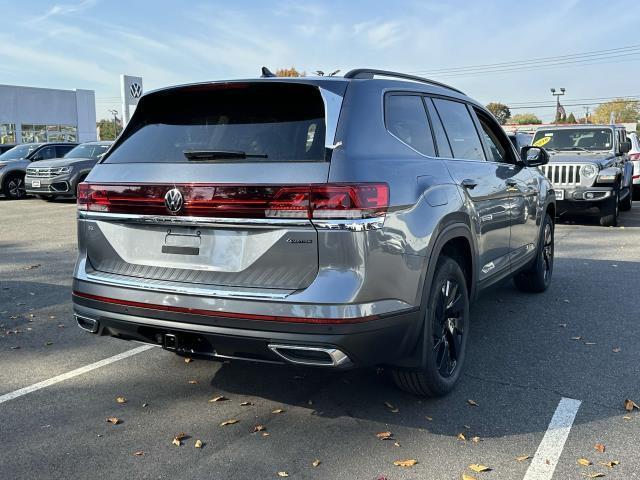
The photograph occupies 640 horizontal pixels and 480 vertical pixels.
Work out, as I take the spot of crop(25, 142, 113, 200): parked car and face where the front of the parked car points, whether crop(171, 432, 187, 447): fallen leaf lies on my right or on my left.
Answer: on my left

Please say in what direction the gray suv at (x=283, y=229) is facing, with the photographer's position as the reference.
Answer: facing away from the viewer and to the right of the viewer

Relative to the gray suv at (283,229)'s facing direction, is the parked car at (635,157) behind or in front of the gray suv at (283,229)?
in front

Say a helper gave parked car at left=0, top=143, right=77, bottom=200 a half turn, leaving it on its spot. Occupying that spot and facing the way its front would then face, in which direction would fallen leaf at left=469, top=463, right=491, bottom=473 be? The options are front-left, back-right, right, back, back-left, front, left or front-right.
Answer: back-right

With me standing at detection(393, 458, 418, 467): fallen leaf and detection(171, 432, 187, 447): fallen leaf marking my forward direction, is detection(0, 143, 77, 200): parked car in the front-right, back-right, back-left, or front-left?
front-right

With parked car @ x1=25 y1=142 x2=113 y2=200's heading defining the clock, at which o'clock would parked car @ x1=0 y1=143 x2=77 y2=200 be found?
parked car @ x1=0 y1=143 x2=77 y2=200 is roughly at 4 o'clock from parked car @ x1=25 y1=142 x2=113 y2=200.

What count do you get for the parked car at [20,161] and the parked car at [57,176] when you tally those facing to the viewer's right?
0

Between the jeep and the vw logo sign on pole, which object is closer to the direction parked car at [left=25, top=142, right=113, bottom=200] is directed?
the jeep

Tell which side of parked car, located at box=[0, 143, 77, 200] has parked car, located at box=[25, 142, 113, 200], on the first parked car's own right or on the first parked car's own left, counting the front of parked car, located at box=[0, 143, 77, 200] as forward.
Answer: on the first parked car's own left

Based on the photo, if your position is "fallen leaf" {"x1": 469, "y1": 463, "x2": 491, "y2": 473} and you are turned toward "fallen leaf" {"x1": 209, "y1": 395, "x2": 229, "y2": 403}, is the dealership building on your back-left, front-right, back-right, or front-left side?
front-right

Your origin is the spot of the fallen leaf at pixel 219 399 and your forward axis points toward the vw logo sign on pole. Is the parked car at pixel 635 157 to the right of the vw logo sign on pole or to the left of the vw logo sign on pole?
right

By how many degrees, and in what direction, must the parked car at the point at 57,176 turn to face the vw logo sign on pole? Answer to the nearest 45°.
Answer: approximately 180°

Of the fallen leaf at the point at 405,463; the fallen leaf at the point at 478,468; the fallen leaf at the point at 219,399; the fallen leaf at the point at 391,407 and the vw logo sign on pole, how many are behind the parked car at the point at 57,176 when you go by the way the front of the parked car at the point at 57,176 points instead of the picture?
1

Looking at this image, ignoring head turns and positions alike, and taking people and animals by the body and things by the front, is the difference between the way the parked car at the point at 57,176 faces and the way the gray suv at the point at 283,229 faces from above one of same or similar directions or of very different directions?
very different directions

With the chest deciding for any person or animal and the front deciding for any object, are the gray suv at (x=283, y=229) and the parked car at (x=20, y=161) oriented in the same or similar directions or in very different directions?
very different directions

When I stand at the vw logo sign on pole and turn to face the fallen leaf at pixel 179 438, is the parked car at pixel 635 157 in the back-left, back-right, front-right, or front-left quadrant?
front-left

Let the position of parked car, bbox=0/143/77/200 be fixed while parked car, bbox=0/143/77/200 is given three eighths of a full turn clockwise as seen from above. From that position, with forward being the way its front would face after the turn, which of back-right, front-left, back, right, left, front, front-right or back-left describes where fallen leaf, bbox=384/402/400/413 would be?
back
